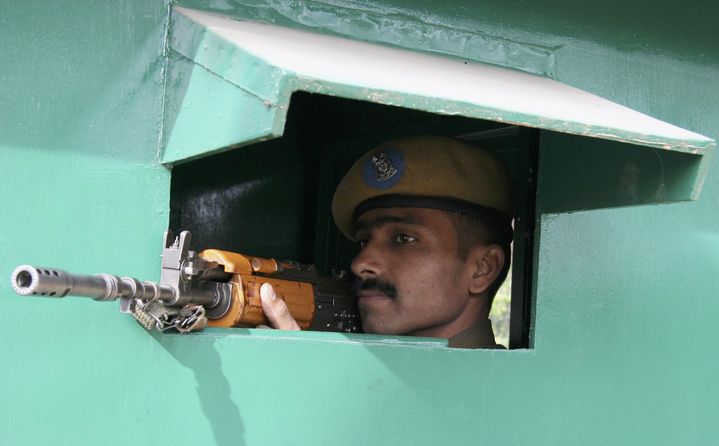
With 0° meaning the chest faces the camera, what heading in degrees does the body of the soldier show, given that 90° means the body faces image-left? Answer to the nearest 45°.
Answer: approximately 45°
